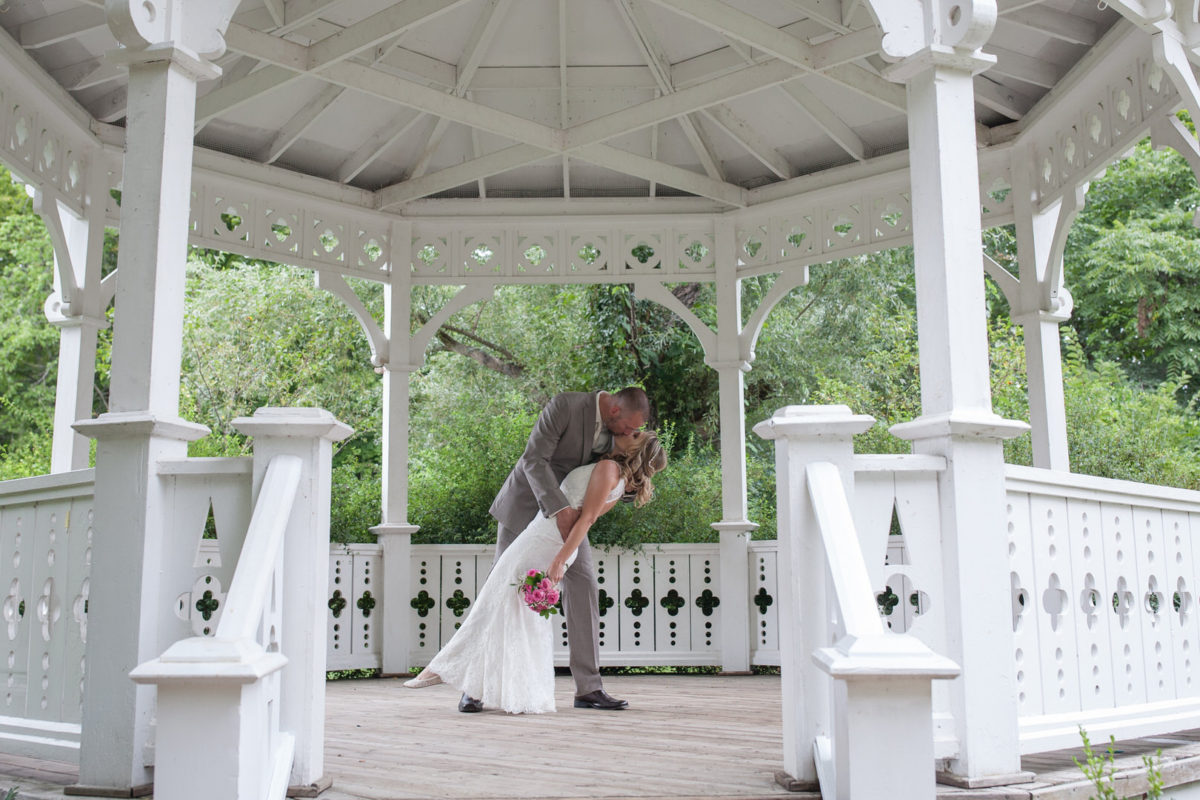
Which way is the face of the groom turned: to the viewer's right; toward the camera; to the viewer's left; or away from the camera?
to the viewer's right

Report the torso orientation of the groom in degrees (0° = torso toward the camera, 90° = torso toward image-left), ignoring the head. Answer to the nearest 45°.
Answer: approximately 270°
